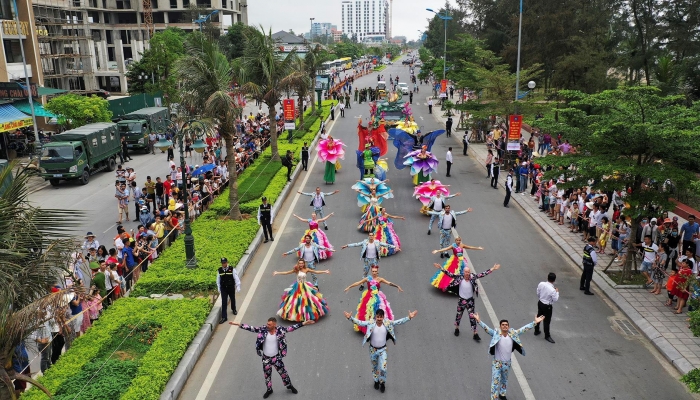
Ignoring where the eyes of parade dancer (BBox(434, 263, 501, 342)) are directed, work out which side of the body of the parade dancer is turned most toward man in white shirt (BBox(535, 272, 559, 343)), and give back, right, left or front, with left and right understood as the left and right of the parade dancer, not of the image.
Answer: left

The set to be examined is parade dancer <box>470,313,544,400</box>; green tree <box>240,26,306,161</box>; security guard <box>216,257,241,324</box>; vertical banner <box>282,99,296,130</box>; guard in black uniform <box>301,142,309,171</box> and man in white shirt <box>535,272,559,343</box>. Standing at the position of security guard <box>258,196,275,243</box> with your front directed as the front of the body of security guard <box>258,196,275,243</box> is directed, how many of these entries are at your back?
3

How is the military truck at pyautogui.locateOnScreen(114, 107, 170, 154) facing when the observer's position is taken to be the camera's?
facing the viewer and to the left of the viewer

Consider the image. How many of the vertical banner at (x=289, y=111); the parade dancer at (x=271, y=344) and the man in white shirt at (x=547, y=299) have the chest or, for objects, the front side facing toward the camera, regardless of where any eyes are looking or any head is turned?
2

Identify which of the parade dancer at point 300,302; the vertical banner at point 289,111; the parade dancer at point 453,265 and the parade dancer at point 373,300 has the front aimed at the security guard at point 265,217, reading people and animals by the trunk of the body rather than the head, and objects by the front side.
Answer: the vertical banner

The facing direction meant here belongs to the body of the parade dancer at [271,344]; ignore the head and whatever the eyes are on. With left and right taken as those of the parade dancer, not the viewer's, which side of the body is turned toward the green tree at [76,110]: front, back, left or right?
back

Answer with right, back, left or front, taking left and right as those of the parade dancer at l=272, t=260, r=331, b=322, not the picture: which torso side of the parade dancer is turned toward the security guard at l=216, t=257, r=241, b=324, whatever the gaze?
right

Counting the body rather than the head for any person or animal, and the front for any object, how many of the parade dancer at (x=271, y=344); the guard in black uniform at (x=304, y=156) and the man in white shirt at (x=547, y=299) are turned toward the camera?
2
